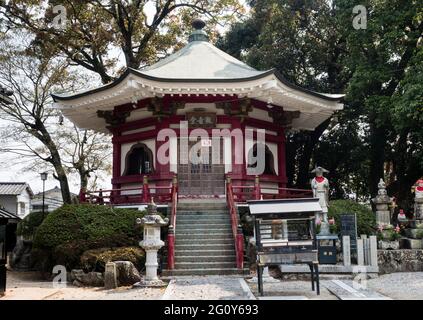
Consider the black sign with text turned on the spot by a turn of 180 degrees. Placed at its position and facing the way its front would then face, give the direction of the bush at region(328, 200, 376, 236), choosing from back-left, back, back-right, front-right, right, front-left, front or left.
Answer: front

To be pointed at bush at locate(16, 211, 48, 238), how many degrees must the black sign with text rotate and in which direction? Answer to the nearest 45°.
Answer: approximately 90° to its right

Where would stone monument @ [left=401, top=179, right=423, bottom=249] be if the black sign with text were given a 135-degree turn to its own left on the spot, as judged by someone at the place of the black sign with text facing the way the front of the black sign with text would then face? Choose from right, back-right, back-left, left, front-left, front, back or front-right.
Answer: front

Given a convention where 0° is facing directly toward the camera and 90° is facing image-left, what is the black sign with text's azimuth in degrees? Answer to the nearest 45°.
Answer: approximately 0°

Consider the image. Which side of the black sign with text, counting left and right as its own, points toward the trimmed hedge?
right

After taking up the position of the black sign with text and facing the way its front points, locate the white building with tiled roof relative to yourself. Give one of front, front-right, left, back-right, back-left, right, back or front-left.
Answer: back-right

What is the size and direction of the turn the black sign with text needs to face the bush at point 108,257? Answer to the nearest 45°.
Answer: approximately 90° to its right

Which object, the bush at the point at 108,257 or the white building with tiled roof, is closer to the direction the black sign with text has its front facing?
the bush

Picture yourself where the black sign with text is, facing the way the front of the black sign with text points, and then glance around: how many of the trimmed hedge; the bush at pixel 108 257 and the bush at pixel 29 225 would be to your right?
3

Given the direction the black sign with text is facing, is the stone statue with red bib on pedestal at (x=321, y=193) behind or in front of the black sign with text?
behind

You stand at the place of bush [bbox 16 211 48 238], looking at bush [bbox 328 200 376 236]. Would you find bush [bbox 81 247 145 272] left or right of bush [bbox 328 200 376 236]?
right
